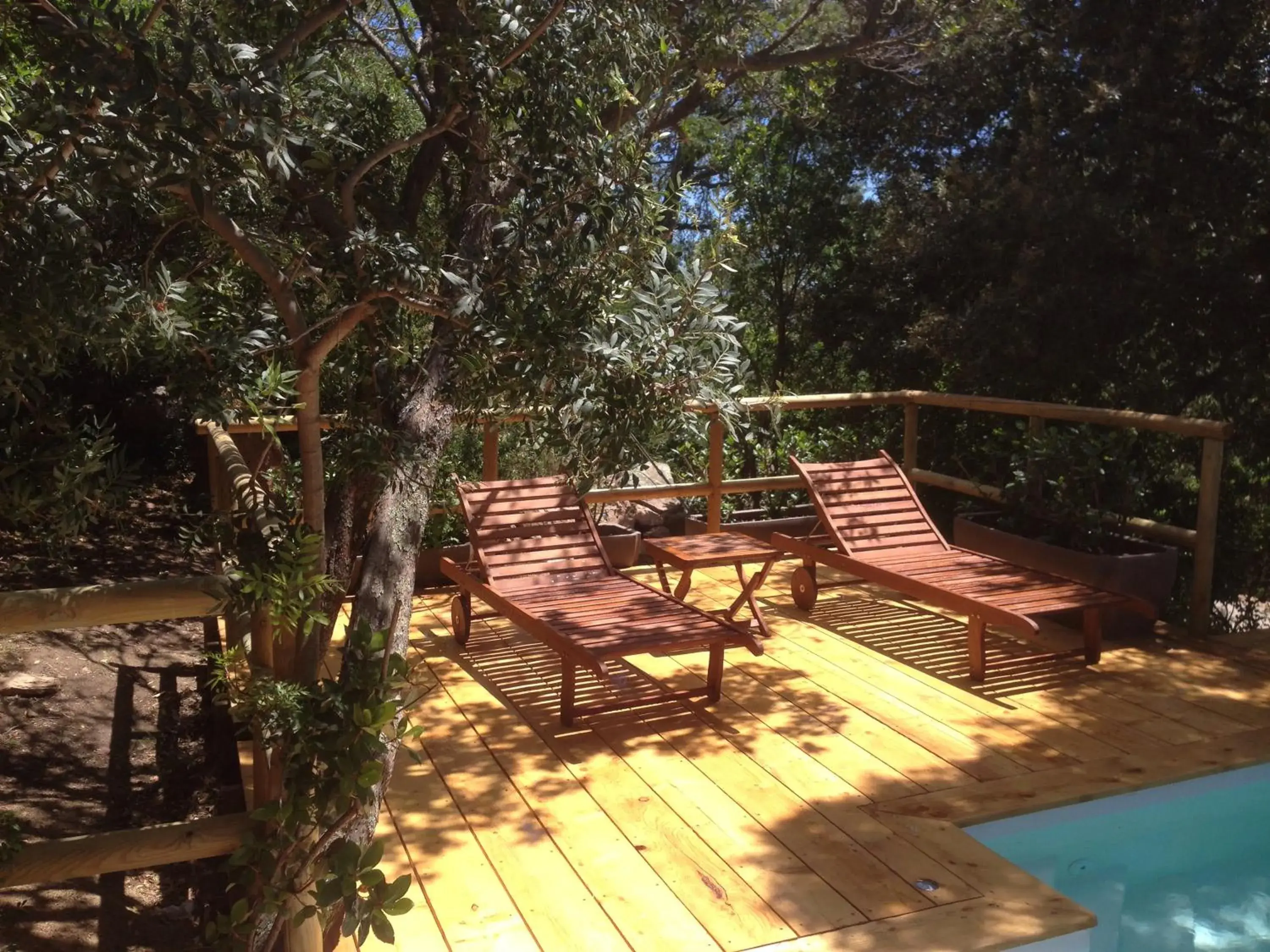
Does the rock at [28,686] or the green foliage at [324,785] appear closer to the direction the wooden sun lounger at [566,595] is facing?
the green foliage

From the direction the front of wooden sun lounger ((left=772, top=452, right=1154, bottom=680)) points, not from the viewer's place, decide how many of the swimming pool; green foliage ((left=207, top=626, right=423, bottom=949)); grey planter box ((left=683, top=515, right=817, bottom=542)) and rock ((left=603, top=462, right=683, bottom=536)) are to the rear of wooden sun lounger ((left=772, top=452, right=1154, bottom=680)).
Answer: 2

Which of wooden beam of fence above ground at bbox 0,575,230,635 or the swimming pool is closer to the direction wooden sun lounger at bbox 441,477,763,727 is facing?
the swimming pool

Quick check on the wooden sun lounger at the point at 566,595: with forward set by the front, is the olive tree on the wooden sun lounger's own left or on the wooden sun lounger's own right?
on the wooden sun lounger's own right

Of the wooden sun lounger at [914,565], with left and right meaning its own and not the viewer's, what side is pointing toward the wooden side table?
right

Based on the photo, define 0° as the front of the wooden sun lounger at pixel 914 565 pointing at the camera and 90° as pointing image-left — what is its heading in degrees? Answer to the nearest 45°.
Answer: approximately 315°

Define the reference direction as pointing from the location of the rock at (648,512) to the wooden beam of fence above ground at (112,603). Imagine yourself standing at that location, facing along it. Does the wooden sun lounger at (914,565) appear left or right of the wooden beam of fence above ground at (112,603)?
left

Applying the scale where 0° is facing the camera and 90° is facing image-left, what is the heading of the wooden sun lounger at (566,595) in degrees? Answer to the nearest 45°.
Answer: approximately 315°

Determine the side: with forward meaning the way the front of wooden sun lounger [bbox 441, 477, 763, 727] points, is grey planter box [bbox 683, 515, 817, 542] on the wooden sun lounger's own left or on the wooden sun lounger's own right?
on the wooden sun lounger's own left

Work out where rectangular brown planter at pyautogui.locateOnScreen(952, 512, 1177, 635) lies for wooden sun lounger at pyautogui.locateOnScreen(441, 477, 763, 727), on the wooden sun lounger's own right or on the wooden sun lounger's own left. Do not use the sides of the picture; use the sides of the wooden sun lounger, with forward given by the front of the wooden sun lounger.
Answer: on the wooden sun lounger's own left
